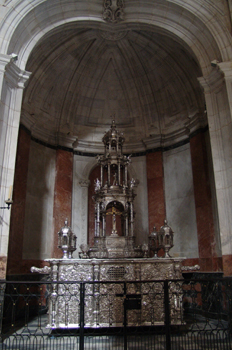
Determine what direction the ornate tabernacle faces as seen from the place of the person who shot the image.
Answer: facing the viewer
